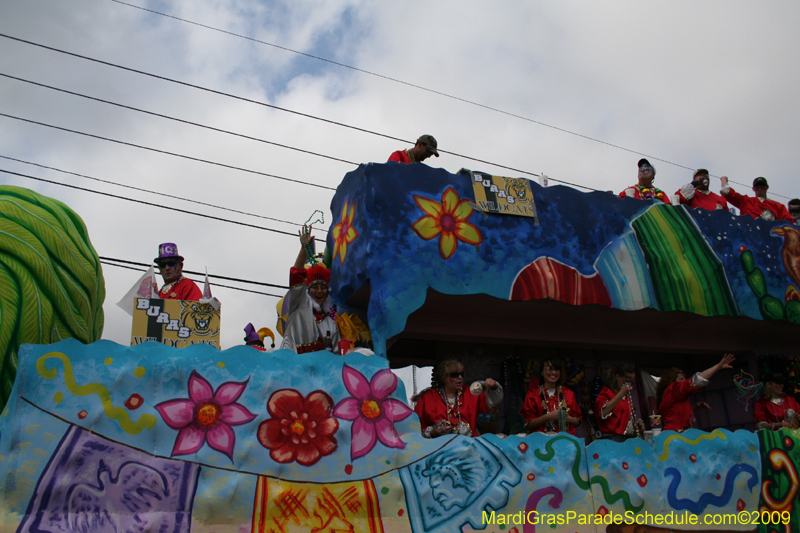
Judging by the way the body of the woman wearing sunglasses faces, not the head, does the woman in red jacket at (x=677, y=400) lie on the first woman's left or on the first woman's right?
on the first woman's left

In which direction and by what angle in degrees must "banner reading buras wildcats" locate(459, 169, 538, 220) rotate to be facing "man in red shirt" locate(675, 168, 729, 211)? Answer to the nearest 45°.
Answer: approximately 135° to its left

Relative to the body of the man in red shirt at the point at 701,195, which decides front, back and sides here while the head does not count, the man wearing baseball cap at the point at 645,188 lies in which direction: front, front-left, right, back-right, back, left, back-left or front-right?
front-right

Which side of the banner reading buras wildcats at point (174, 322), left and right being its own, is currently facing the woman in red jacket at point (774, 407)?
left

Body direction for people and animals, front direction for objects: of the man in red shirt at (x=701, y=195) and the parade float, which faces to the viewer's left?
the parade float

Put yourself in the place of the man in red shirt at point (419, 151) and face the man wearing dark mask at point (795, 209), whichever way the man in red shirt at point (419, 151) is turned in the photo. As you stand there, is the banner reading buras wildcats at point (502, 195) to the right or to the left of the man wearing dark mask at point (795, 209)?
right

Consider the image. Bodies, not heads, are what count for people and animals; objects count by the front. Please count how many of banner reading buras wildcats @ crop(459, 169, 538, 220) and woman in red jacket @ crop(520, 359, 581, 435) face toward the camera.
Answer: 2

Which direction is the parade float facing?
to the viewer's left

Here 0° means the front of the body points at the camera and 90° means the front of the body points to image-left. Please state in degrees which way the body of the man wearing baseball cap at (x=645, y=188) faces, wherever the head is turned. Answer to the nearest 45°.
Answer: approximately 0°
